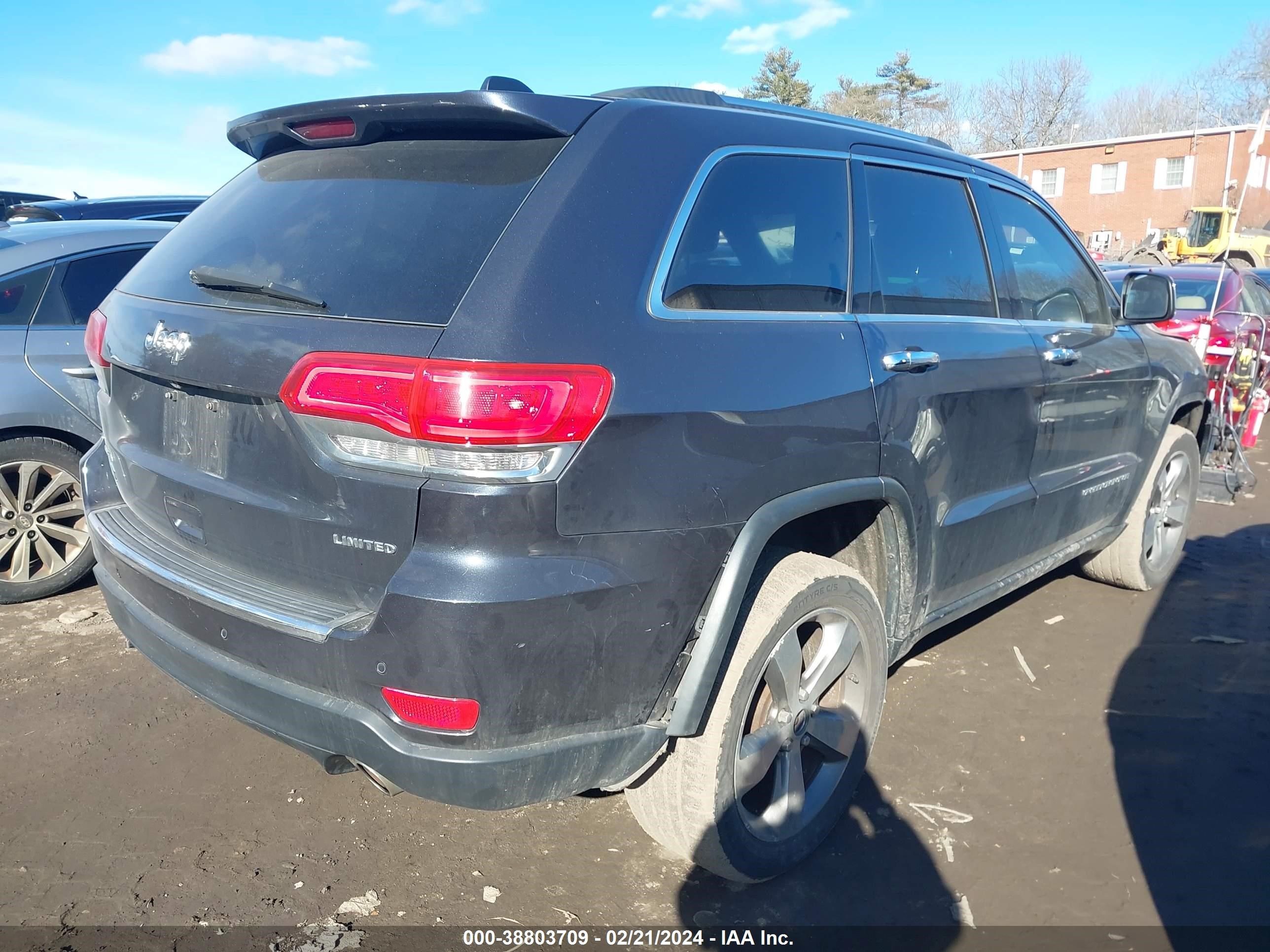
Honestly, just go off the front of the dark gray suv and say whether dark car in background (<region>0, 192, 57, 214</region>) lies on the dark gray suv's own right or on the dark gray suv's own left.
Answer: on the dark gray suv's own left

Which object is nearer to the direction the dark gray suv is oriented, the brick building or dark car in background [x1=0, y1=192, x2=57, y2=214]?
the brick building

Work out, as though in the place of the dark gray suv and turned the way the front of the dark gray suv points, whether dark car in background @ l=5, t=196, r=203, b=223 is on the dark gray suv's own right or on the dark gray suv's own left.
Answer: on the dark gray suv's own left

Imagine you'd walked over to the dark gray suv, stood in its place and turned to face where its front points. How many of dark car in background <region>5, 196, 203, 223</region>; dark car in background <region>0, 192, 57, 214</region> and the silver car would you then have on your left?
3

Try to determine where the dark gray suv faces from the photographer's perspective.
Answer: facing away from the viewer and to the right of the viewer

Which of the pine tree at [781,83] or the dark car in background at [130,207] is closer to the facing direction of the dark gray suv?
the pine tree

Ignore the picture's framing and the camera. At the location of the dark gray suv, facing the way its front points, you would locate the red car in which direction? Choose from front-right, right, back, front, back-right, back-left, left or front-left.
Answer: front

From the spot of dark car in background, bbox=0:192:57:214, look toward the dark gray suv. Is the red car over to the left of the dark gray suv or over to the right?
left

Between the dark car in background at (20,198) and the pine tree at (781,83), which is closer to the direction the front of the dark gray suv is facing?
the pine tree

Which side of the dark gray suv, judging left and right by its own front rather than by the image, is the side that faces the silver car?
left

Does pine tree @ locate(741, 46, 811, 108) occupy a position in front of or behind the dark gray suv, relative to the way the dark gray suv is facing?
in front

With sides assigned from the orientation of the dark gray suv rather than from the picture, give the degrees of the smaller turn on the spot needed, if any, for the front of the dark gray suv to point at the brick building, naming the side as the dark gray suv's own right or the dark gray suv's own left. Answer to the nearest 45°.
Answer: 0° — it already faces it
